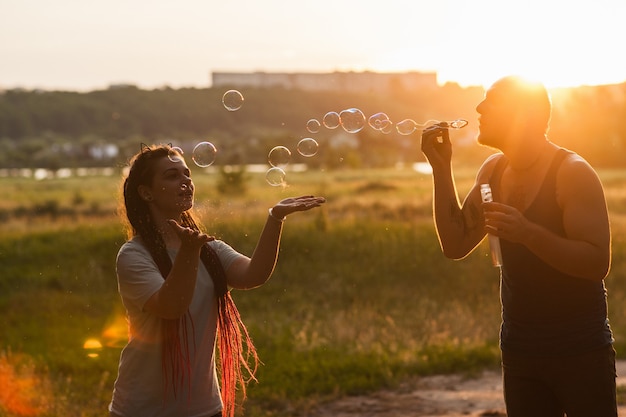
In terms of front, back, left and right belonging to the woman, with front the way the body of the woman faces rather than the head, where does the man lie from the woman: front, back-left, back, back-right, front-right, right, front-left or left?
front-left

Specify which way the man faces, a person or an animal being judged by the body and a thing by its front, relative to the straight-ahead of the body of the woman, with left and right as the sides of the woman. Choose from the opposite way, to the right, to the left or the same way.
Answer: to the right

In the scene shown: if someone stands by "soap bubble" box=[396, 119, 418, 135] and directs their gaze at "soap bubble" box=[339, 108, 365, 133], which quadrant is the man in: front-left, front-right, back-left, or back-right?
back-left

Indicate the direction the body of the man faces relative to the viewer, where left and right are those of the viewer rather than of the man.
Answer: facing the viewer and to the left of the viewer

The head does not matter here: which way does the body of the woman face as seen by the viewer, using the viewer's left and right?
facing the viewer and to the right of the viewer

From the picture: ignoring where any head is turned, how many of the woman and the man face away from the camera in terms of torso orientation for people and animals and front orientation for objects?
0

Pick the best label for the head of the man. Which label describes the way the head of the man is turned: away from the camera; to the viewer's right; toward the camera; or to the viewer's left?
to the viewer's left
